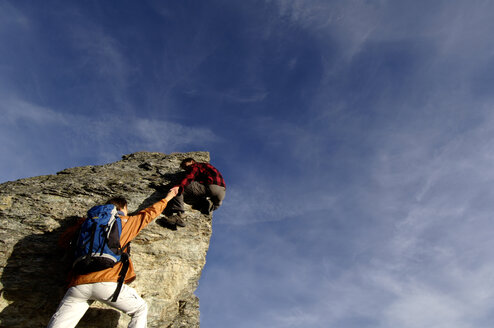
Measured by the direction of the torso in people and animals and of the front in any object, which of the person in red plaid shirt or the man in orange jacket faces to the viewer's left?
the person in red plaid shirt

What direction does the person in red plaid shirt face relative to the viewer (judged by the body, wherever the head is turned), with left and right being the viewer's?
facing to the left of the viewer

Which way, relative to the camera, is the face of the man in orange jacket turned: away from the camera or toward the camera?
away from the camera

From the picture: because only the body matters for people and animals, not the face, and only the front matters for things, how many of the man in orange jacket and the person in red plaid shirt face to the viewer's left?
1

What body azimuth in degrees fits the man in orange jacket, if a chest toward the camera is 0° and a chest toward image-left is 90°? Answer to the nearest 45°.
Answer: approximately 225°
